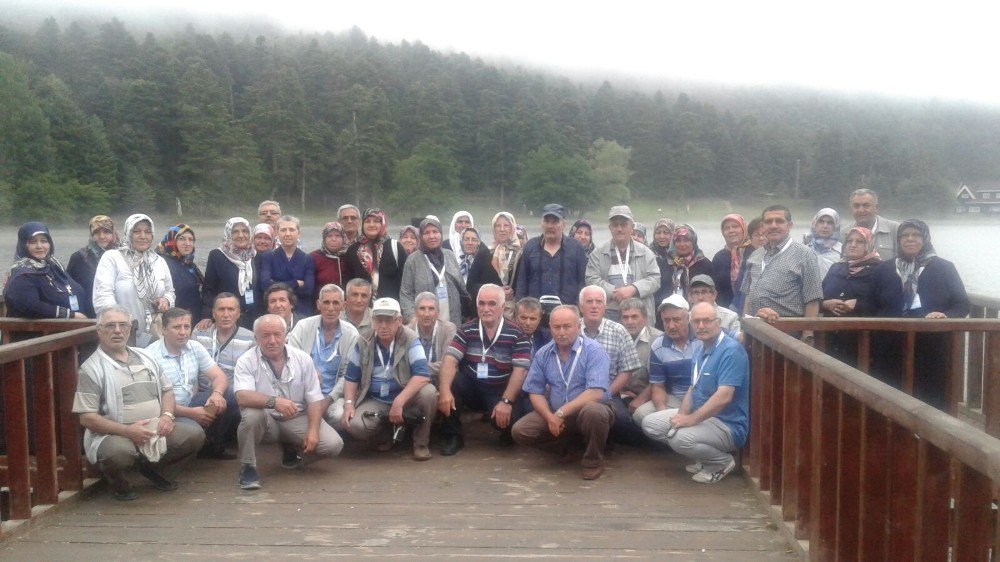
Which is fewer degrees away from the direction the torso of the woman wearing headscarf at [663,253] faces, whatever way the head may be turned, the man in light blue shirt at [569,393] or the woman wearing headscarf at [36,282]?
the man in light blue shirt

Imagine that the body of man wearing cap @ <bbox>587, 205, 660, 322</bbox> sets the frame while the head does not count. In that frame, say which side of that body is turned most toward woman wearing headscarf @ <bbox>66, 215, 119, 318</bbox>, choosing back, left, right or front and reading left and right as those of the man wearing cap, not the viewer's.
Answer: right

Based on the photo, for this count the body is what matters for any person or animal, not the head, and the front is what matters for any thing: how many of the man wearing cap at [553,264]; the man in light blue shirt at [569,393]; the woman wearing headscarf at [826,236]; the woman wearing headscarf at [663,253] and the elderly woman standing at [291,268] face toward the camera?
5

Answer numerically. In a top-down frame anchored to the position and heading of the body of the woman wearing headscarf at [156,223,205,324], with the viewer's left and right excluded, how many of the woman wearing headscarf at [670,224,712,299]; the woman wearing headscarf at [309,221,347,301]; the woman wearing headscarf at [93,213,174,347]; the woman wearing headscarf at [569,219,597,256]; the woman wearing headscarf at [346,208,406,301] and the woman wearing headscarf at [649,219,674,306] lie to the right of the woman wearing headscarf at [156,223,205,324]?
1

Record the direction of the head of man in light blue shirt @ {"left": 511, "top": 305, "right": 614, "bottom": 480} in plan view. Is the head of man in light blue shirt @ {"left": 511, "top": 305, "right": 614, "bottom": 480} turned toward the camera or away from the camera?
toward the camera

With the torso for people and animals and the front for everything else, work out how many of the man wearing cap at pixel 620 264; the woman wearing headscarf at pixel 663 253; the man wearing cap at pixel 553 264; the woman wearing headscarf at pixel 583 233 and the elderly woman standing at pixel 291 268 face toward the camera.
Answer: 5

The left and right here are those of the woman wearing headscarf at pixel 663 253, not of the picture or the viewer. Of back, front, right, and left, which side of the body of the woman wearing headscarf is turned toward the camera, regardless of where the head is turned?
front

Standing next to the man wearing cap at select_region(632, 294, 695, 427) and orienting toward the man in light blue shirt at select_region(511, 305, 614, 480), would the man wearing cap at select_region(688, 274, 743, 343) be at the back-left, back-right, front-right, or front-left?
back-right

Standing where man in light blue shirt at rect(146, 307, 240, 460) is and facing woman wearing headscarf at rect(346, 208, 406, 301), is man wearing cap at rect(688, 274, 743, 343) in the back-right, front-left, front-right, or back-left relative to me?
front-right

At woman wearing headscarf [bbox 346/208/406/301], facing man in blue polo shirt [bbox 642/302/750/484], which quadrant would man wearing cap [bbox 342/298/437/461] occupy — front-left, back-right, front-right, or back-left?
front-right

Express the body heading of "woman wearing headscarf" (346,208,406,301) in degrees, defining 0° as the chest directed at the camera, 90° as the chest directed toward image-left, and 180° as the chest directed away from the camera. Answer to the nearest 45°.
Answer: approximately 0°

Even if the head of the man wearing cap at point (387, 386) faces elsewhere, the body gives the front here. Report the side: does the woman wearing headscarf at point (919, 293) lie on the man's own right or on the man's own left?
on the man's own left

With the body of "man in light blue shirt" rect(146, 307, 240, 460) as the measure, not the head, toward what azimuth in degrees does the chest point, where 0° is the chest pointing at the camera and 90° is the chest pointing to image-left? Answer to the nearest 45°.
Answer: approximately 315°

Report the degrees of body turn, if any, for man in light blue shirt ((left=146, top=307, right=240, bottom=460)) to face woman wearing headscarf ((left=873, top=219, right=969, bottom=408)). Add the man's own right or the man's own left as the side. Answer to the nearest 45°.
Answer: approximately 45° to the man's own left

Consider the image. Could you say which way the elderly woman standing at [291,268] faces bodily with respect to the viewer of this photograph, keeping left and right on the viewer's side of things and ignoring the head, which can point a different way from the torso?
facing the viewer

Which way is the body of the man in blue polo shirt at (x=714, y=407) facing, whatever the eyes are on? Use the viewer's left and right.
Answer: facing the viewer and to the left of the viewer
